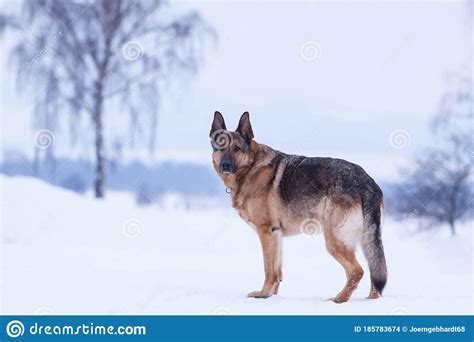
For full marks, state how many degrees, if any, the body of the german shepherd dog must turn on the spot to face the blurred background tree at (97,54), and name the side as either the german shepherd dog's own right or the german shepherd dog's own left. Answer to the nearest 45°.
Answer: approximately 45° to the german shepherd dog's own right

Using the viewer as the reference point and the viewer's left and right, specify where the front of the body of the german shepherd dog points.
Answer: facing to the left of the viewer
